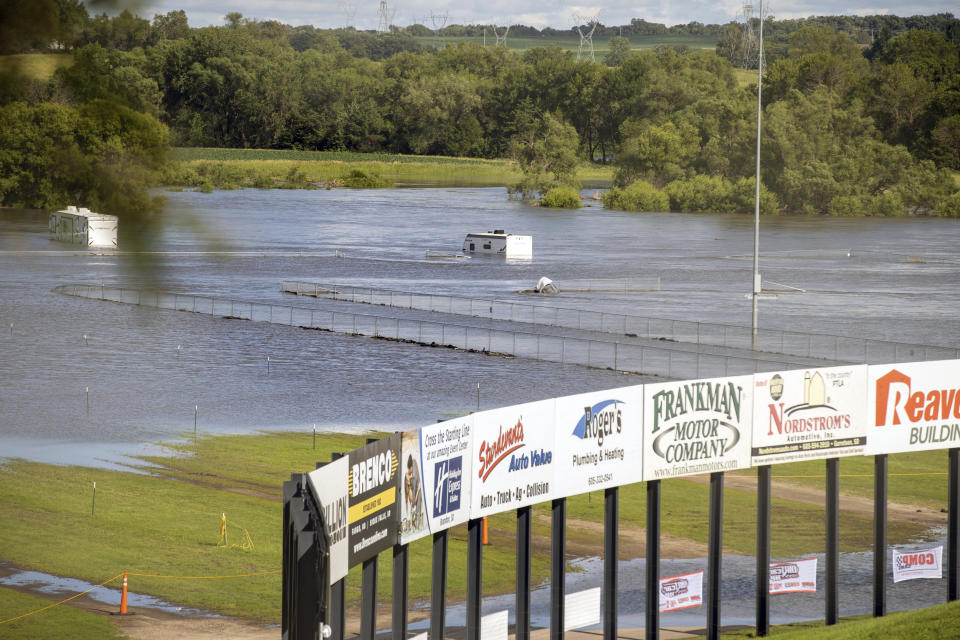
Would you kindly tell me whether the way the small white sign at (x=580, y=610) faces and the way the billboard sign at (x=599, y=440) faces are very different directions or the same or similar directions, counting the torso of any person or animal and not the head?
same or similar directions

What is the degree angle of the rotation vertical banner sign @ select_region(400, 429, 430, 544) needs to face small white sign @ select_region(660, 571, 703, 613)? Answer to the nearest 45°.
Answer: approximately 90° to its left

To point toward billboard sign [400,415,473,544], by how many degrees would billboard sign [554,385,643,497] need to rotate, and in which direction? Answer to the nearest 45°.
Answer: approximately 90° to its right

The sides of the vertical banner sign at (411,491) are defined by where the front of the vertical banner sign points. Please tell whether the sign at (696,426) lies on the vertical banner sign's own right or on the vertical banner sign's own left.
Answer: on the vertical banner sign's own left

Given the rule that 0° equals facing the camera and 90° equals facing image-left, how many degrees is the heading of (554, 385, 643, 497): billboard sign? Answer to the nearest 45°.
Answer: approximately 315°

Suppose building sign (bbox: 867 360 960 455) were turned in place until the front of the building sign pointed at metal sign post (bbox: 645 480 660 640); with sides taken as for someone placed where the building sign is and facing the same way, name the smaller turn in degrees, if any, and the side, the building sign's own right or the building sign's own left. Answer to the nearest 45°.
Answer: approximately 45° to the building sign's own right

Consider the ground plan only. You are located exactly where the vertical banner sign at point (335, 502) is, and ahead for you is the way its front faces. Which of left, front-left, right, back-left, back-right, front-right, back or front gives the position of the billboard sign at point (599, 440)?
left

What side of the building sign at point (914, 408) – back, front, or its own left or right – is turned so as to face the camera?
front

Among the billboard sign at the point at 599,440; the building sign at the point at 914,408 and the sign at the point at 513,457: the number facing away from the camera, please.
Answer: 0

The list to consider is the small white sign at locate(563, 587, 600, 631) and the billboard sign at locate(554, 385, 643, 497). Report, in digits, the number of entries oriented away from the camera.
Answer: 0

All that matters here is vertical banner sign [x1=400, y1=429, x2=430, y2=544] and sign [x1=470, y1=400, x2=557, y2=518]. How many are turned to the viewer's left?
0

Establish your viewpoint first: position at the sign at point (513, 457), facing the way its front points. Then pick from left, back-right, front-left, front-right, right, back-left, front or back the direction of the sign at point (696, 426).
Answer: left

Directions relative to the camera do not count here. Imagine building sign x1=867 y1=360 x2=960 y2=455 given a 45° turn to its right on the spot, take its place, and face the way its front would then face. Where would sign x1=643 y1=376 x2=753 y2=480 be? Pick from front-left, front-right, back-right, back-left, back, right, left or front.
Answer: front
